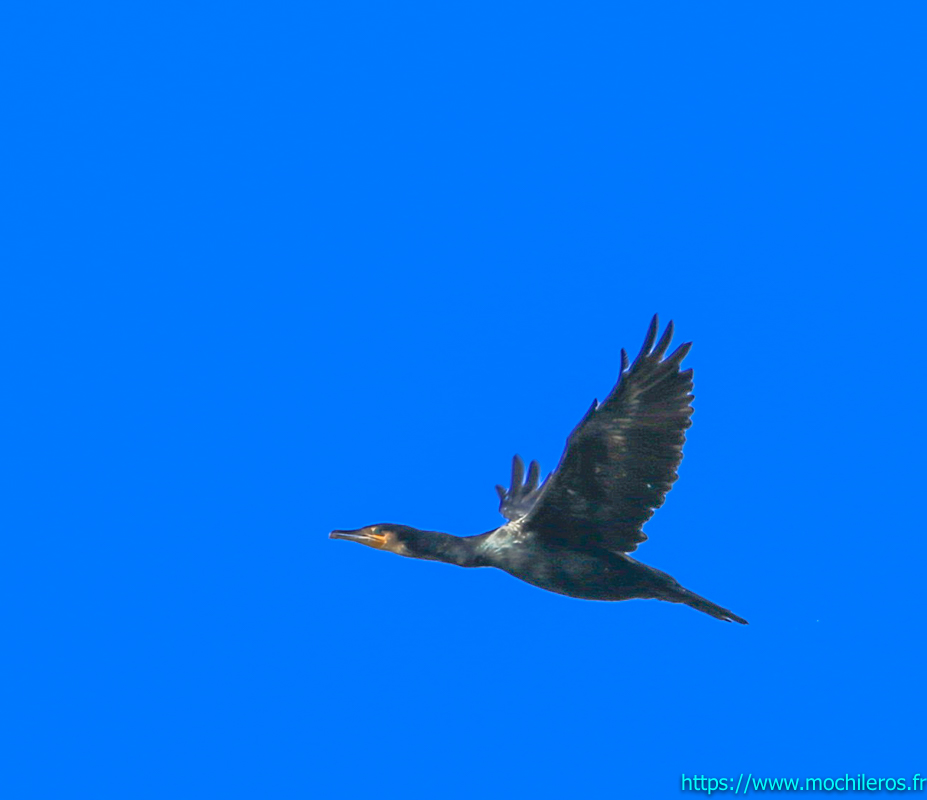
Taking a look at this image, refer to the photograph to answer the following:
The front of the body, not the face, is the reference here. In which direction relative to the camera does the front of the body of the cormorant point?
to the viewer's left
